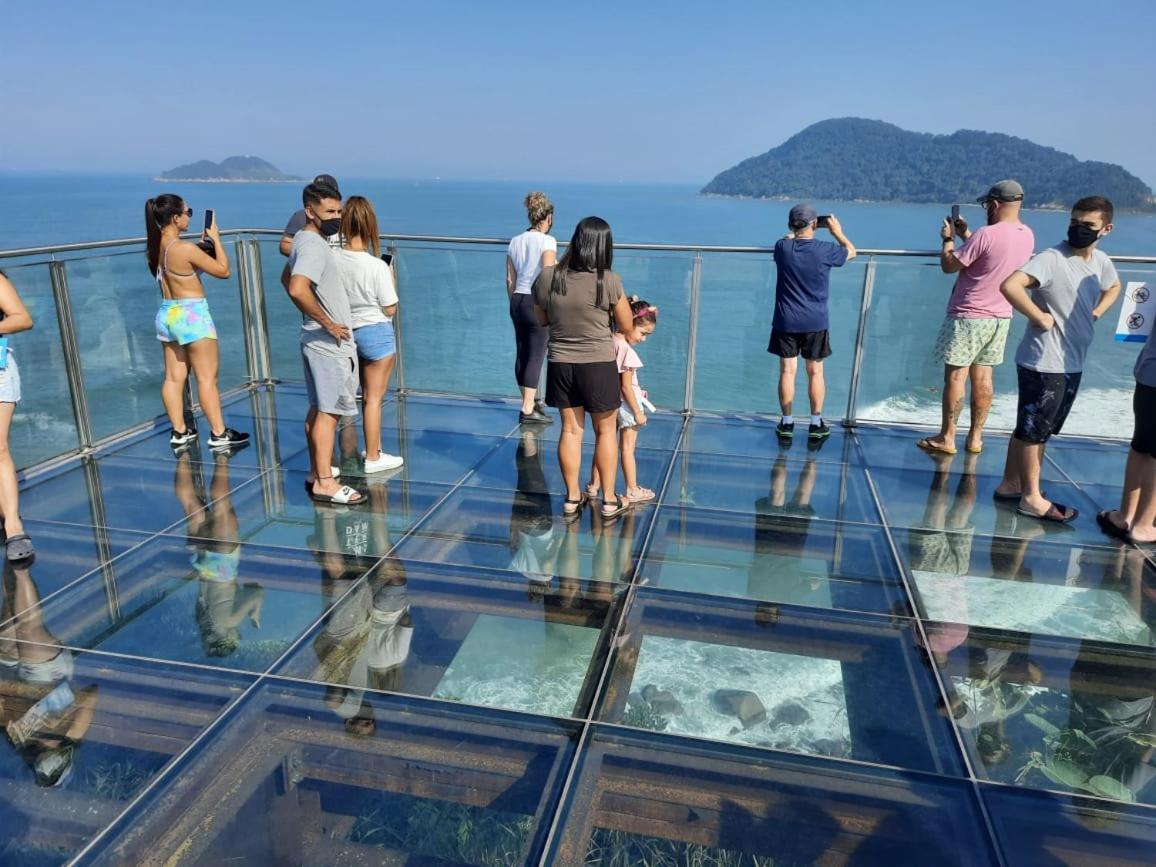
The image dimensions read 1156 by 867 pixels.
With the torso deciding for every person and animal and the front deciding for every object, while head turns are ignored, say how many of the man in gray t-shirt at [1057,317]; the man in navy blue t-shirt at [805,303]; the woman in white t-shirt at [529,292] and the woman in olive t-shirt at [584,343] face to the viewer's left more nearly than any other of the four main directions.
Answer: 0

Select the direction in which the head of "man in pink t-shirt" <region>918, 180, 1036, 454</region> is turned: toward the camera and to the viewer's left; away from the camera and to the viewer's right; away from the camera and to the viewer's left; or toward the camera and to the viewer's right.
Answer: away from the camera and to the viewer's left

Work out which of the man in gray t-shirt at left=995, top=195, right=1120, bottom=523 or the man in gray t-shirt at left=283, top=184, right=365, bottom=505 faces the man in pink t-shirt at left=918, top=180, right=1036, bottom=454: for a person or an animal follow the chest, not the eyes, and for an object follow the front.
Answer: the man in gray t-shirt at left=283, top=184, right=365, bottom=505

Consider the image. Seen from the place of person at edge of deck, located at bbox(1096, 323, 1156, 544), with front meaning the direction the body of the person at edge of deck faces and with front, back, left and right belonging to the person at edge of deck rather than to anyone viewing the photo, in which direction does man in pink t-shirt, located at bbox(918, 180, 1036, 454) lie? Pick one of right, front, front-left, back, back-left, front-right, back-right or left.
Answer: front-right

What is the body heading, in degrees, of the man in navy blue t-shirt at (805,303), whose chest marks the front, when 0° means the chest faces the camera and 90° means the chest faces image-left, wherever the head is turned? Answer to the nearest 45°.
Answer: approximately 180°

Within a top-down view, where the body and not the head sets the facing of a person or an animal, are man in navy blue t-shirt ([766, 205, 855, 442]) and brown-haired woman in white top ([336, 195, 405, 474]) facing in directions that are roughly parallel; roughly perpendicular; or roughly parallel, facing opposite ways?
roughly parallel

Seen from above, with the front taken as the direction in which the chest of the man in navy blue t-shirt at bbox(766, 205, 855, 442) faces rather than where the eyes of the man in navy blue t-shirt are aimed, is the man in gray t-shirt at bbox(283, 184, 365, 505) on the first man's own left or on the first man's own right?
on the first man's own left

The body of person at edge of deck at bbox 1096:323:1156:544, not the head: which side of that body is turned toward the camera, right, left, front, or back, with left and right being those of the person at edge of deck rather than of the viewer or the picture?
left

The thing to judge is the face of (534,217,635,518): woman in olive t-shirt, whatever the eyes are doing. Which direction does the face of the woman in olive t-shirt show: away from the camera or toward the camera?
away from the camera

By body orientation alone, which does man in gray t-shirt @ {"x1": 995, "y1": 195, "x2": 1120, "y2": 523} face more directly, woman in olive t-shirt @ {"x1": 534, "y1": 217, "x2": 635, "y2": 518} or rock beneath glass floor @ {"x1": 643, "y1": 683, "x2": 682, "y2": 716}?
the rock beneath glass floor

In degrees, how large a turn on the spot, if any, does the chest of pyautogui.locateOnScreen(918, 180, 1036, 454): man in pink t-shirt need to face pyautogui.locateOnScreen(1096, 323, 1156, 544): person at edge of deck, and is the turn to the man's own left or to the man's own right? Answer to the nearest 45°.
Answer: approximately 180°

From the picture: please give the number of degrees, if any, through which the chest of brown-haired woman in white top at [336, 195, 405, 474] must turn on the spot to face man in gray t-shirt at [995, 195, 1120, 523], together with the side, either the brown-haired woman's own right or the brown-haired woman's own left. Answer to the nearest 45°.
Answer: approximately 45° to the brown-haired woman's own right

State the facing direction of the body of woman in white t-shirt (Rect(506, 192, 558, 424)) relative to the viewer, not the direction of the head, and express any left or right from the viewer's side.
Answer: facing away from the viewer and to the right of the viewer

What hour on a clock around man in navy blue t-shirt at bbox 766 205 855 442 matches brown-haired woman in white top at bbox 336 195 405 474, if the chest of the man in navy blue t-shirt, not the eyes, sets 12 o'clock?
The brown-haired woman in white top is roughly at 8 o'clock from the man in navy blue t-shirt.

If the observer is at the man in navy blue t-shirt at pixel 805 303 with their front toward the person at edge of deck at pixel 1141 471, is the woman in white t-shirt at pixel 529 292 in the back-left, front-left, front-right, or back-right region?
back-right

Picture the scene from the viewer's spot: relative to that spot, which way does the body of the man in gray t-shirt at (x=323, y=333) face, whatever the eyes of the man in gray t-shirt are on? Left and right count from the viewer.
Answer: facing to the right of the viewer

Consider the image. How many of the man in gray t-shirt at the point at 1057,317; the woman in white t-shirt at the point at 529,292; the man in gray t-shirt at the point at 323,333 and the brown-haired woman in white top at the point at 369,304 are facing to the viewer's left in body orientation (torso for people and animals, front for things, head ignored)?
0

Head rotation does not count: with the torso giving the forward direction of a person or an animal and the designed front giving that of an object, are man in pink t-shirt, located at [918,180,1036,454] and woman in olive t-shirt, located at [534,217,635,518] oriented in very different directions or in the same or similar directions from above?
same or similar directions

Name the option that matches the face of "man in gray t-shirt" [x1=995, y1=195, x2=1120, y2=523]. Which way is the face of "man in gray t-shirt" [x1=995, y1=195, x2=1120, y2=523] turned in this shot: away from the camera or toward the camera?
toward the camera
